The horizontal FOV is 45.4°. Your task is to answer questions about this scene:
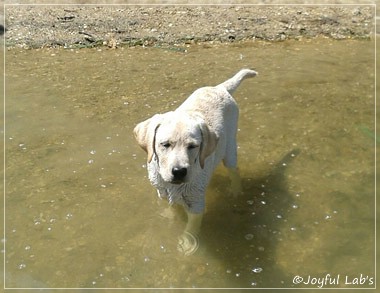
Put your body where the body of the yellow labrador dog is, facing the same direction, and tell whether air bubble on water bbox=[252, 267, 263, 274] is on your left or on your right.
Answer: on your left

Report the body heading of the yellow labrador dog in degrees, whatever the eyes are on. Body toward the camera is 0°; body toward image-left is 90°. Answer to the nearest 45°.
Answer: approximately 45°

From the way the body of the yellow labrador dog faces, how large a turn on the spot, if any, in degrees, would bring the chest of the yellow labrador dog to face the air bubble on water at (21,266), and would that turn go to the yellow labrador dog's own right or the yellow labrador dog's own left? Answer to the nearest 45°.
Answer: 0° — it already faces it
